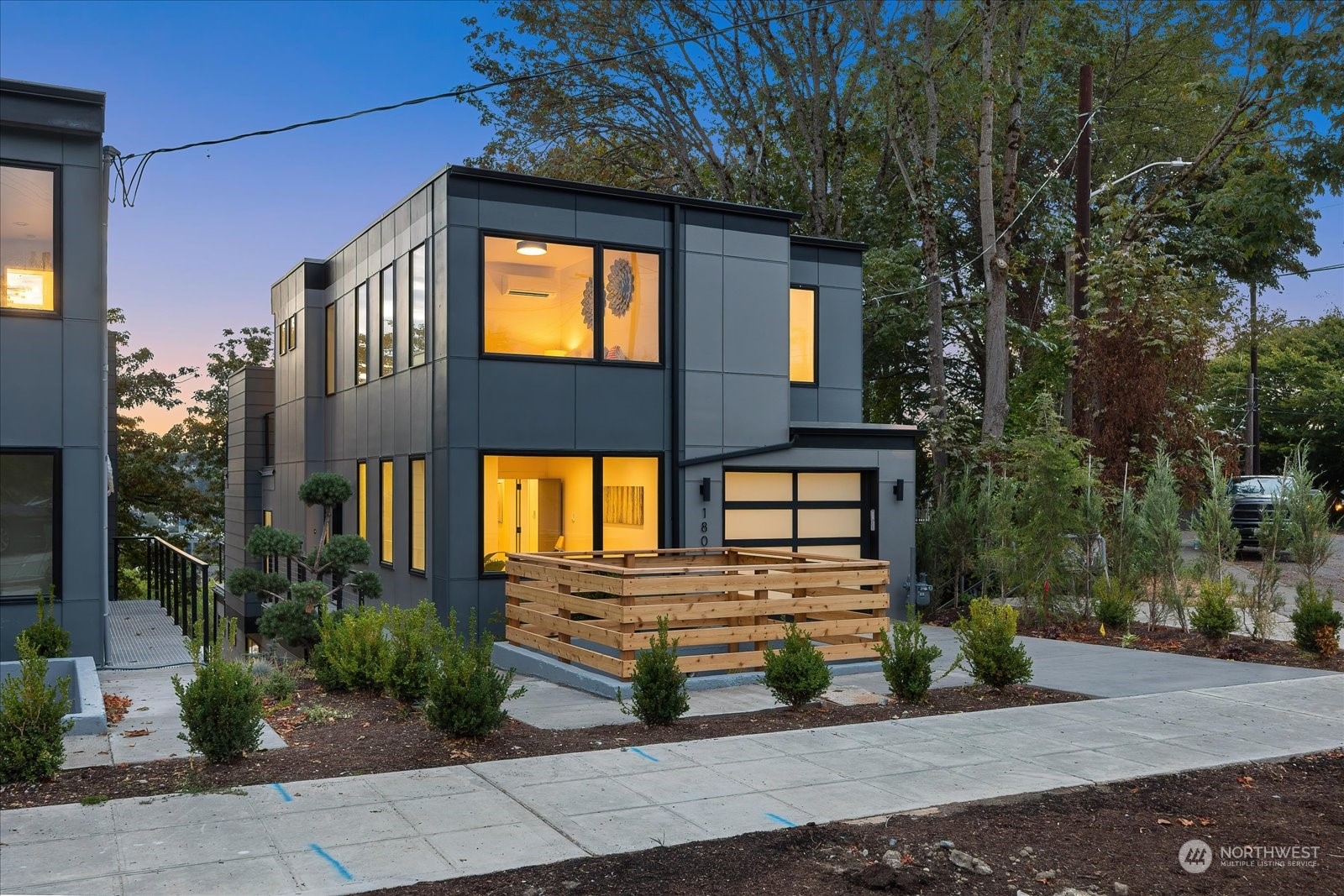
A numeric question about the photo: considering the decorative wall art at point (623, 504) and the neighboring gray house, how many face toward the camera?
2

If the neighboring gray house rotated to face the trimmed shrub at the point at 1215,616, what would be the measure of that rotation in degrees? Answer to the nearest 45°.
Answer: approximately 90° to its left

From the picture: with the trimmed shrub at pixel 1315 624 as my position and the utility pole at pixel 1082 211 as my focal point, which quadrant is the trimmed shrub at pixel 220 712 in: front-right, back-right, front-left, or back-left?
back-left

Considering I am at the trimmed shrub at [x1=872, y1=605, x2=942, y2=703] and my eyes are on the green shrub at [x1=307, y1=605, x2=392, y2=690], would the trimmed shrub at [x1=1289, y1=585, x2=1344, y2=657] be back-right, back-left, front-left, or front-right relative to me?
back-right

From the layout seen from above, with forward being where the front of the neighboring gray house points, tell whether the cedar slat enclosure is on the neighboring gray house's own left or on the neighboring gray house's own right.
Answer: on the neighboring gray house's own left

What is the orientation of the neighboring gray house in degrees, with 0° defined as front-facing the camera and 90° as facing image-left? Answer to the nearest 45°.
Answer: approximately 0°

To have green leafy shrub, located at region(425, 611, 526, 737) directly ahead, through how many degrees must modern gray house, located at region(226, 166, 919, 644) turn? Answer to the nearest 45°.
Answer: approximately 45° to its right

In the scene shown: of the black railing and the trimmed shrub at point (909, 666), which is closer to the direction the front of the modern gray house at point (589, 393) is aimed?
the trimmed shrub

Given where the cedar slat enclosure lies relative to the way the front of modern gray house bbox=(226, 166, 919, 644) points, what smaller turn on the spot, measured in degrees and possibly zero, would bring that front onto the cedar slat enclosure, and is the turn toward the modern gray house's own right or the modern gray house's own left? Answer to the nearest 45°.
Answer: approximately 45° to the modern gray house's own right
